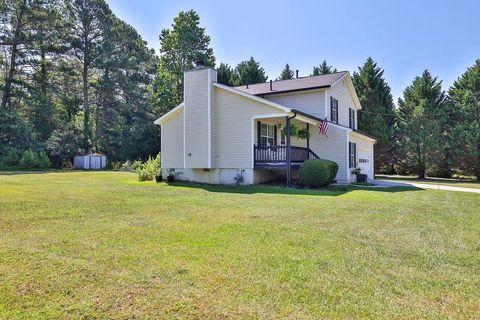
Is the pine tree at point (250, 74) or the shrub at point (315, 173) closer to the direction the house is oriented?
the shrub

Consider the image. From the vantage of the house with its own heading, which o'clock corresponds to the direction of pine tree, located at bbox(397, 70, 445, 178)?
The pine tree is roughly at 9 o'clock from the house.

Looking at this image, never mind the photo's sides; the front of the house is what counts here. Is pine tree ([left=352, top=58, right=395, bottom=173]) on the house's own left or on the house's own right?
on the house's own left

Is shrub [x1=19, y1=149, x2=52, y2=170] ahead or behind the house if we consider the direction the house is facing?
behind

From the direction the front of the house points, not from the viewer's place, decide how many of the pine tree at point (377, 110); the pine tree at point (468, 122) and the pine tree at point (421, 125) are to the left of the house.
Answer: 3

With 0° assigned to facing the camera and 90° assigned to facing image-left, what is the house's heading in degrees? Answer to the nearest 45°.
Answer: approximately 315°

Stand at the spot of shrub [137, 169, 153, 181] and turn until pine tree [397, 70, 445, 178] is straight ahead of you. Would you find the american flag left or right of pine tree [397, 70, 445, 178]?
right

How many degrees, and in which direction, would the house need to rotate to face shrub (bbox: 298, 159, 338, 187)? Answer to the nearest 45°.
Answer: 0° — it already faces it

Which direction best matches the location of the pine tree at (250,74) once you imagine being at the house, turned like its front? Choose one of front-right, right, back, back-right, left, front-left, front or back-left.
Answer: back-left

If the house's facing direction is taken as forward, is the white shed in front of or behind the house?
behind

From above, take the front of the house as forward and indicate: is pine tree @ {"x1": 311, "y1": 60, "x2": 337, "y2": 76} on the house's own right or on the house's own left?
on the house's own left

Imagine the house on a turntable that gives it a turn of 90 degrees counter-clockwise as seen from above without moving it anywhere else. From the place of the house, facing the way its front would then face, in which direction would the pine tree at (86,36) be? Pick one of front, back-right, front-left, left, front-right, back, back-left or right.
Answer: left

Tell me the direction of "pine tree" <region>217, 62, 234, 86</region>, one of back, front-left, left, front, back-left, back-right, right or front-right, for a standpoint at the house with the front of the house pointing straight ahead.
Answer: back-left

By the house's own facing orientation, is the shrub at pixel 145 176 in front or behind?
behind
